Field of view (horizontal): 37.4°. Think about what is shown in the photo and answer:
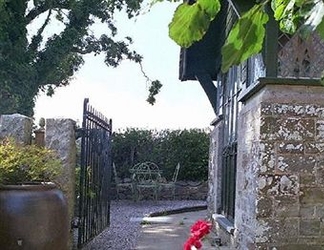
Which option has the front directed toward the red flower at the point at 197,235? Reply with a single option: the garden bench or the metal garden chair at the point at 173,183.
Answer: the garden bench

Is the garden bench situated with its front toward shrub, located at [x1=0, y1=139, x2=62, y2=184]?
yes

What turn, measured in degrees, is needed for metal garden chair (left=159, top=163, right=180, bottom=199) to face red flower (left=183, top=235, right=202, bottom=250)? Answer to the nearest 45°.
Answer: approximately 90° to its left

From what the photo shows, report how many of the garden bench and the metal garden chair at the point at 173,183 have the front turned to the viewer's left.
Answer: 1

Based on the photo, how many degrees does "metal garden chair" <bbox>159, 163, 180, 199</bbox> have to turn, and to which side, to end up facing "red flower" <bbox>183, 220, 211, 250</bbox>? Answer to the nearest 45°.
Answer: approximately 90° to its left

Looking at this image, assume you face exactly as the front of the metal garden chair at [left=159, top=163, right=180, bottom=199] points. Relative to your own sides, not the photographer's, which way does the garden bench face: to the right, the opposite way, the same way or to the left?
to the left

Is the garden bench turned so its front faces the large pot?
yes

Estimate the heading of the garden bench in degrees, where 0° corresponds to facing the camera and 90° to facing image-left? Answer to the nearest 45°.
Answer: approximately 0°

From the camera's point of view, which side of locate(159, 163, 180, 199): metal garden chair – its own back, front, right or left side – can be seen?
left

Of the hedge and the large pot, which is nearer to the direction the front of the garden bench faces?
the large pot
